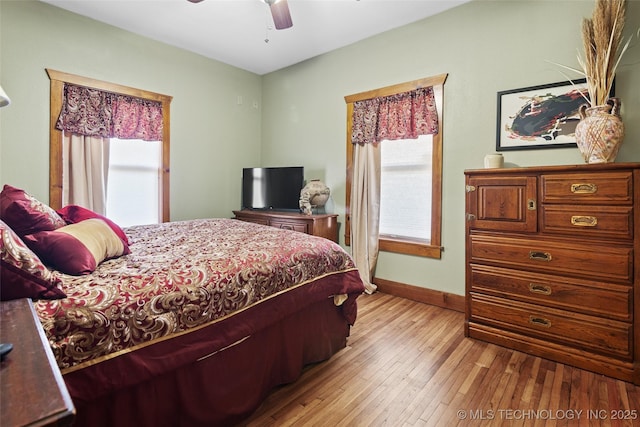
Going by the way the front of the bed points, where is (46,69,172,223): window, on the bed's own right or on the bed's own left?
on the bed's own left

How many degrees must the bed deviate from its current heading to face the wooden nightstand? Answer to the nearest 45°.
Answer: approximately 135° to its right
